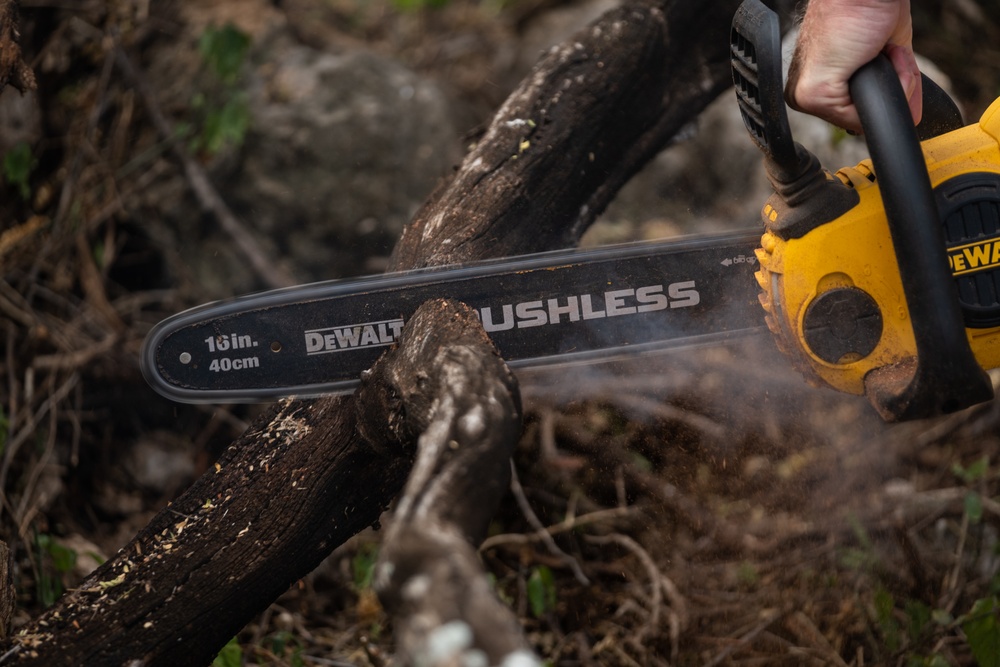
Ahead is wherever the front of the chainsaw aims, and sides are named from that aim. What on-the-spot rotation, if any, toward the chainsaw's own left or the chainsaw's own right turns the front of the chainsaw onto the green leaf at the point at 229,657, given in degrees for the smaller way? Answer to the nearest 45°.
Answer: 0° — it already faces it

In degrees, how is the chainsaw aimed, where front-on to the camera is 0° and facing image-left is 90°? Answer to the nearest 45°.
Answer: approximately 90°

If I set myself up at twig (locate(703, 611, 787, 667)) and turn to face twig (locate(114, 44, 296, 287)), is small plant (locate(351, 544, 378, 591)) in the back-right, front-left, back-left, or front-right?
front-left

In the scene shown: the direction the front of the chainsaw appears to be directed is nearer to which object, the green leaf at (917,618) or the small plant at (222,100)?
the small plant

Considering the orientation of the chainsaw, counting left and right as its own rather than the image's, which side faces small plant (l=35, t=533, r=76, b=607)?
front
